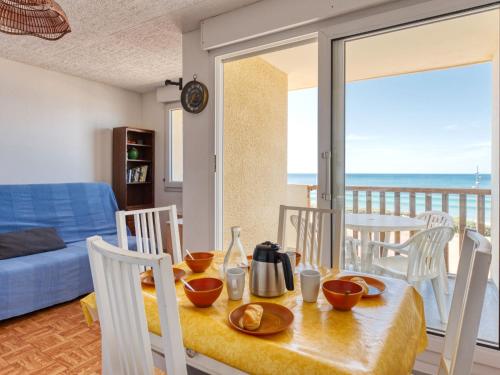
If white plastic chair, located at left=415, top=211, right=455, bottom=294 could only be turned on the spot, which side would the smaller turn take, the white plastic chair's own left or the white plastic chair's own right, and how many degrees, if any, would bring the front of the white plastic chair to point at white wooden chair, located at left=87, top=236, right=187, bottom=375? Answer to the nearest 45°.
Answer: approximately 45° to the white plastic chair's own left

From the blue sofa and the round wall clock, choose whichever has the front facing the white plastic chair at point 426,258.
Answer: the blue sofa

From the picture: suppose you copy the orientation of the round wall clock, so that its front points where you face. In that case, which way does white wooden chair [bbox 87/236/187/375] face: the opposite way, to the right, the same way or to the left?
the opposite way

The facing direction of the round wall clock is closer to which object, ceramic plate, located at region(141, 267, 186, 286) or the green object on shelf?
the ceramic plate

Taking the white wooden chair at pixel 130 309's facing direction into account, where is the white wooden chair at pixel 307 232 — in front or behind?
in front

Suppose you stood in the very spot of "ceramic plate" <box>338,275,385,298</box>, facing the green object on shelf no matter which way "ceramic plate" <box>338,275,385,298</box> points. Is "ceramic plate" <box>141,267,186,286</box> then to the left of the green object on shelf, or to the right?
left

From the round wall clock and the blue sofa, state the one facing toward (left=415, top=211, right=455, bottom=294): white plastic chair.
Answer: the blue sofa

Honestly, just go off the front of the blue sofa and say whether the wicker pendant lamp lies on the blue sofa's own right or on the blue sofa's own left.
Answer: on the blue sofa's own right

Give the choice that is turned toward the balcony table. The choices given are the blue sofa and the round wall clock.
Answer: the blue sofa

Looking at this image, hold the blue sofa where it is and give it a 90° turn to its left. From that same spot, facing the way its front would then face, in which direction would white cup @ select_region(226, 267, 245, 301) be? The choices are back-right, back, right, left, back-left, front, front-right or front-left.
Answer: back-right

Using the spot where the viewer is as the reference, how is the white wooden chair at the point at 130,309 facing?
facing away from the viewer and to the right of the viewer

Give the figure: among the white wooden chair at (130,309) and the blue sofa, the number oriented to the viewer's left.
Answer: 0

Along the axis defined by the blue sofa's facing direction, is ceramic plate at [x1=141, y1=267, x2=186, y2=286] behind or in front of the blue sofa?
in front

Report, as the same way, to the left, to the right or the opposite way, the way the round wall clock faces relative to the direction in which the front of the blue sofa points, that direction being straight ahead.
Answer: to the right

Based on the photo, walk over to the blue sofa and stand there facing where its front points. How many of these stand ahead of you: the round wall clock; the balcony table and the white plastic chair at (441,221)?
3
